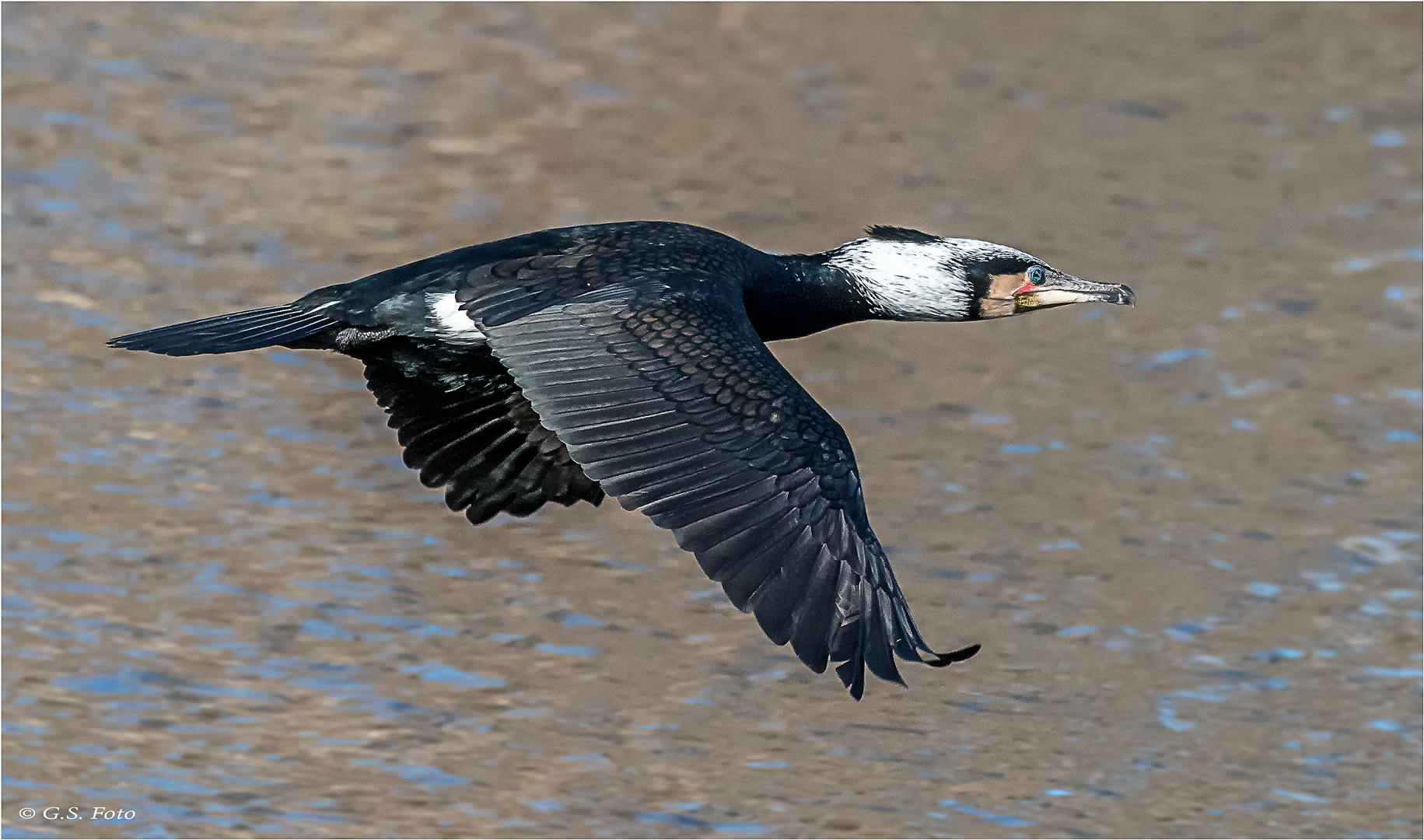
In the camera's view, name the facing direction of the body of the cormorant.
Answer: to the viewer's right
